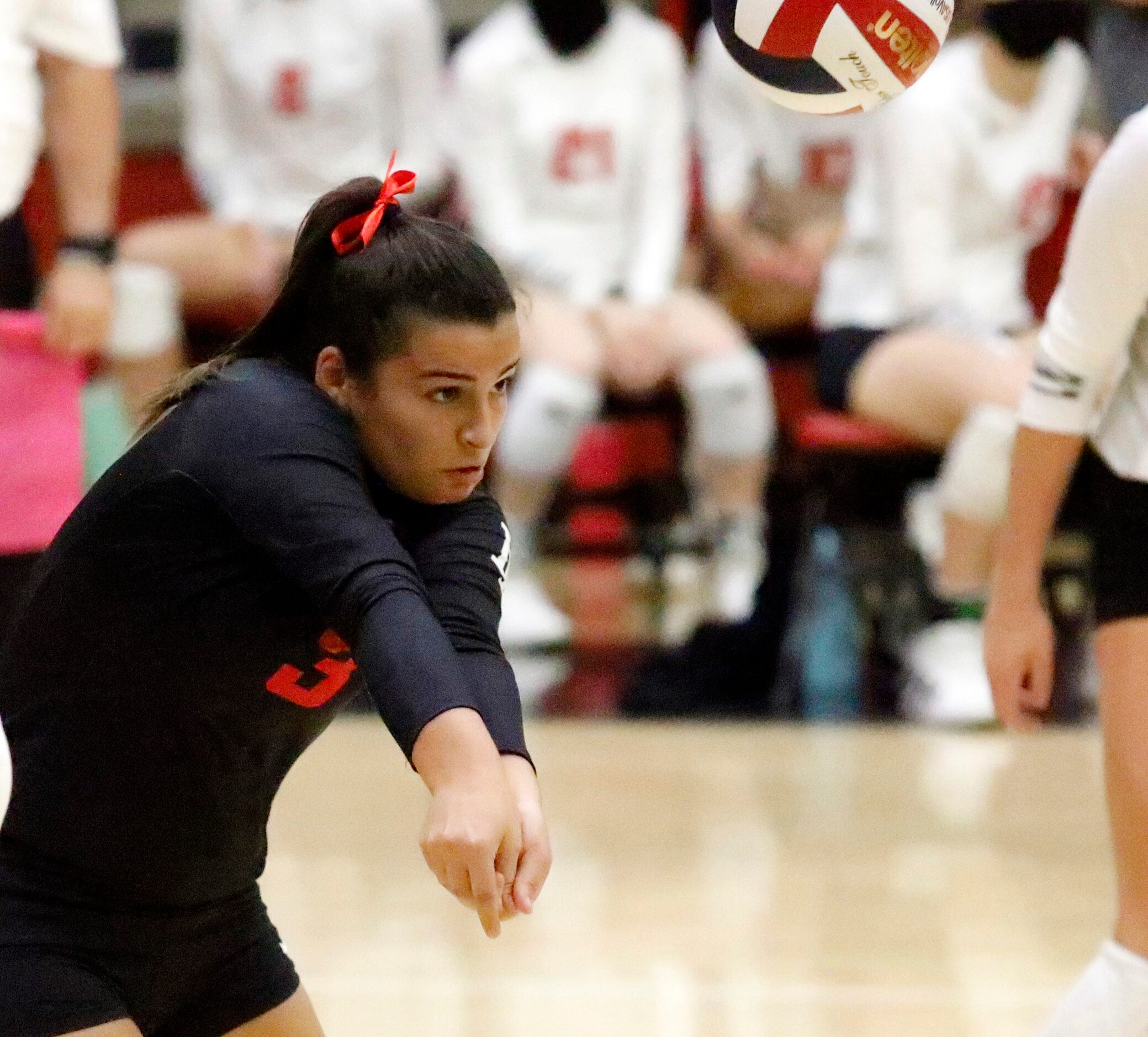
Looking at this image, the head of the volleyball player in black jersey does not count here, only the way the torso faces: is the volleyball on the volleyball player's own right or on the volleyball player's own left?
on the volleyball player's own left

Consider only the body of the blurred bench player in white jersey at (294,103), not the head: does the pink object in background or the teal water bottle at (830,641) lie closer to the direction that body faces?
the pink object in background

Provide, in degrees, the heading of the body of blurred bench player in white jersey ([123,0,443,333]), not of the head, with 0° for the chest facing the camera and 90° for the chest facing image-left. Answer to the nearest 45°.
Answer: approximately 0°

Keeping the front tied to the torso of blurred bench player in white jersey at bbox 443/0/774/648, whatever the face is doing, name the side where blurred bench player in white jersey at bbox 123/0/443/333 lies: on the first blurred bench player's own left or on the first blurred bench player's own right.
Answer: on the first blurred bench player's own right
